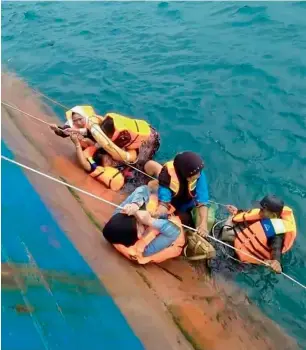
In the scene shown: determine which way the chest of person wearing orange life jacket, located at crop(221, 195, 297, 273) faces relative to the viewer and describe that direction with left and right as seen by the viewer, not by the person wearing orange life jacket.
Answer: facing the viewer and to the left of the viewer

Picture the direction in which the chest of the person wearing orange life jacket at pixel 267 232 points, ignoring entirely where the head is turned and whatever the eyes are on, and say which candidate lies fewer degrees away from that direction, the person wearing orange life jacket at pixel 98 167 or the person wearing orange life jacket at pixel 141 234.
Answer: the person wearing orange life jacket at pixel 141 234

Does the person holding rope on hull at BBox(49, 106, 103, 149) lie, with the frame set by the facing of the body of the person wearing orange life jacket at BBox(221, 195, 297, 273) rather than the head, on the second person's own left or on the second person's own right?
on the second person's own right

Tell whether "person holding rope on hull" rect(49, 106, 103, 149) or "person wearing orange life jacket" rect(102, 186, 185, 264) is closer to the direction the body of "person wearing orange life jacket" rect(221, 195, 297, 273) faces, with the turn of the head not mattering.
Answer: the person wearing orange life jacket

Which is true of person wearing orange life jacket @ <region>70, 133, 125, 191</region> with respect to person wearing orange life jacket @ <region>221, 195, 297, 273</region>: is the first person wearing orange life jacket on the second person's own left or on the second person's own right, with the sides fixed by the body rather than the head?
on the second person's own right

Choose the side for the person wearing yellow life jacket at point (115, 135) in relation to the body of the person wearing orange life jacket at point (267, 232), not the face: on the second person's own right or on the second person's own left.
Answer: on the second person's own right
